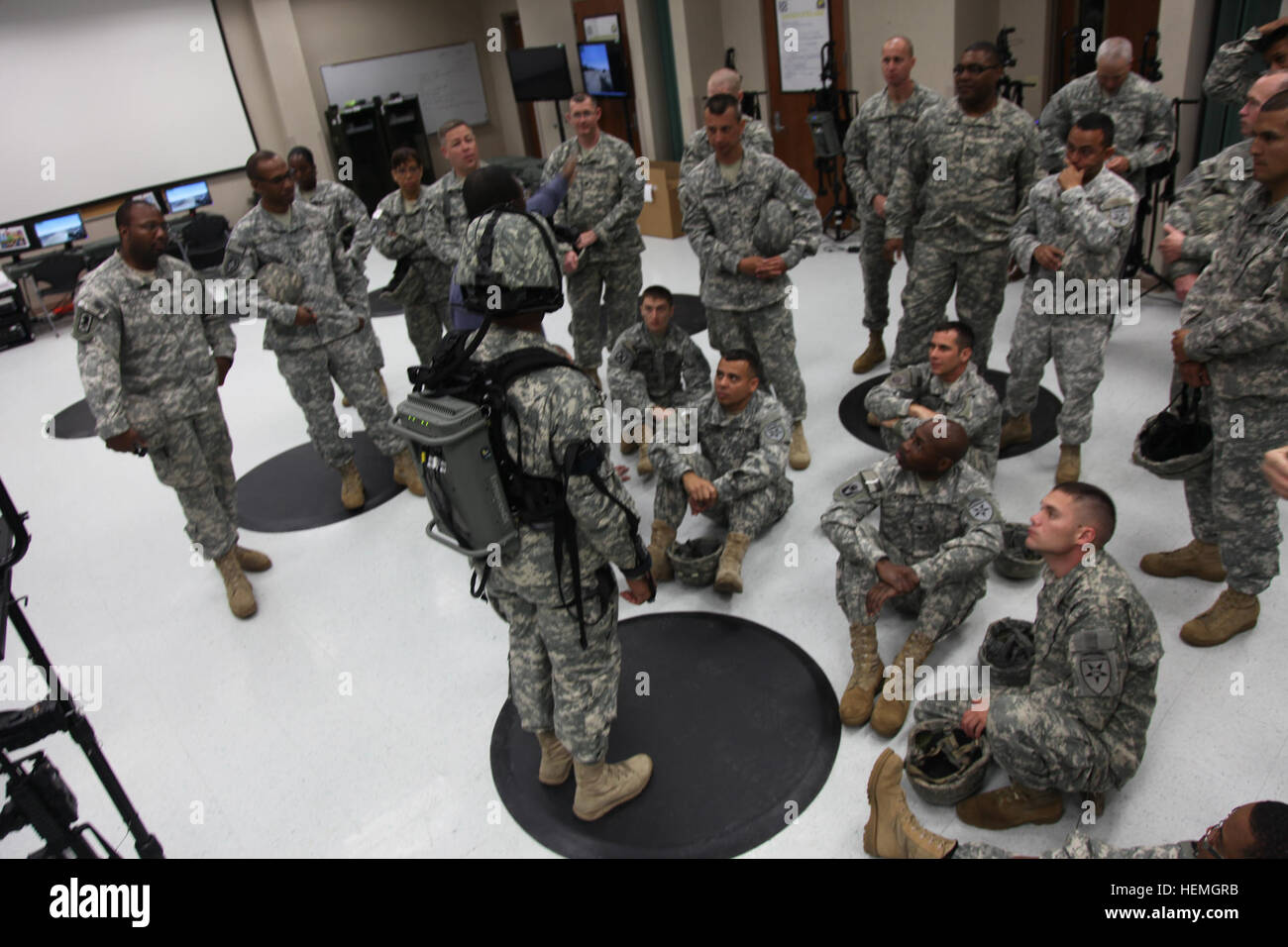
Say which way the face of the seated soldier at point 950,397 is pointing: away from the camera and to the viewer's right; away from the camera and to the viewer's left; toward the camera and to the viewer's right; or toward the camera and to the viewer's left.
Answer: toward the camera and to the viewer's left

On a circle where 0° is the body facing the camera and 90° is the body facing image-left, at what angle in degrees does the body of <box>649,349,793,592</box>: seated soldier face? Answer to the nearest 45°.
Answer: approximately 45°

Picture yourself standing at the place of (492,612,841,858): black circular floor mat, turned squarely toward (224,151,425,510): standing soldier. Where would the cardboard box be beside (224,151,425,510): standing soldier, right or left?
right

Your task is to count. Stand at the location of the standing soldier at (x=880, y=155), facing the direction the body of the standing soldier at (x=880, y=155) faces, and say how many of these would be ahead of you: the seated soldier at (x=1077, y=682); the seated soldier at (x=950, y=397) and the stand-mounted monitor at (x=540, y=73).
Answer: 2

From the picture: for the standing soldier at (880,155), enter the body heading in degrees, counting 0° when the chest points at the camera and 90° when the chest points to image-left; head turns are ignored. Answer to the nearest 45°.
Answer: approximately 0°

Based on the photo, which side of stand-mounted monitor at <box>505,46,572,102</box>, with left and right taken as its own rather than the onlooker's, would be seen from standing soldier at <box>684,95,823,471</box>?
front

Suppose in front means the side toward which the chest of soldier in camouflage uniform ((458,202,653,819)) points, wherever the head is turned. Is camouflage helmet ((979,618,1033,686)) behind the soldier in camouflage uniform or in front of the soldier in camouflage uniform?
in front

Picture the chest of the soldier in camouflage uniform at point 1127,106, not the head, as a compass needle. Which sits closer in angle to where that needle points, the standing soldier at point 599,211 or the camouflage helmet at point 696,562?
the camouflage helmet

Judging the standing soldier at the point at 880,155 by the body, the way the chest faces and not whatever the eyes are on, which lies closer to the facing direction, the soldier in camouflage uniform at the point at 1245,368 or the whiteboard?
the soldier in camouflage uniform

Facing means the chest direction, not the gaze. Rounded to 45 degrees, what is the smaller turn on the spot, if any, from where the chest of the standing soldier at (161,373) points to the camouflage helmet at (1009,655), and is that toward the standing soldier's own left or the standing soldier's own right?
0° — they already face it

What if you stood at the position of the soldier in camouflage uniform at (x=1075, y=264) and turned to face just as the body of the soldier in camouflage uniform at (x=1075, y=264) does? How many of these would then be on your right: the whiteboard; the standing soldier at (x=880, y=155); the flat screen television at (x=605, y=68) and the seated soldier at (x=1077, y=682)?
3

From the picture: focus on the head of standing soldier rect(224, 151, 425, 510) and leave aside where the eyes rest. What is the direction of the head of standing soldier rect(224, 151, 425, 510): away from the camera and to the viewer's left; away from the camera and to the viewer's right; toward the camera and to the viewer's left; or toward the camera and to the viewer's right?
toward the camera and to the viewer's right
